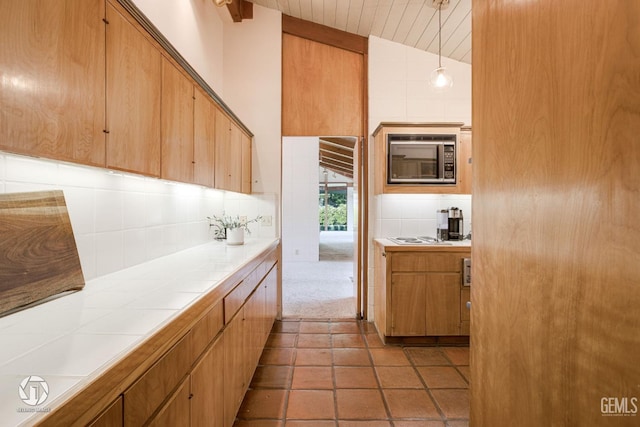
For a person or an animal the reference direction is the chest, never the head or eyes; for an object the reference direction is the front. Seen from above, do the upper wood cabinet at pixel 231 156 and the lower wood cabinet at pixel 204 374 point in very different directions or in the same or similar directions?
same or similar directions

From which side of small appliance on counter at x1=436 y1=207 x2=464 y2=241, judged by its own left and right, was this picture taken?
front

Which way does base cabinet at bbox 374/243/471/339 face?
toward the camera

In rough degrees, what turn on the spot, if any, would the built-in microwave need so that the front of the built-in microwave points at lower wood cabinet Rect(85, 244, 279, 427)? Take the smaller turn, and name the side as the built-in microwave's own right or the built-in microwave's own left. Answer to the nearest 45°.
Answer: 0° — it already faces it

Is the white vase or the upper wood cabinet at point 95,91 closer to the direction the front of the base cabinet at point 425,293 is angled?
the upper wood cabinet

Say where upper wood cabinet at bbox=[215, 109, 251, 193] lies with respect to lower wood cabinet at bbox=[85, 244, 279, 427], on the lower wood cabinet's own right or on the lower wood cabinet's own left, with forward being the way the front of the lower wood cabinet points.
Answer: on the lower wood cabinet's own left

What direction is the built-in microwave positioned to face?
toward the camera

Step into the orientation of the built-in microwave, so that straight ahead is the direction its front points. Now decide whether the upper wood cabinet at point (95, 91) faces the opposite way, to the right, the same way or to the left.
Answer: to the left

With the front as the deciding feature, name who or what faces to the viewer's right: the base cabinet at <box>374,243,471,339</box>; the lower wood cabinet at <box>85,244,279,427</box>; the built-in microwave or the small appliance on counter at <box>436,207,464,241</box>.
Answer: the lower wood cabinet

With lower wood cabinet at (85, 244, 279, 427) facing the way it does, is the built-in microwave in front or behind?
in front

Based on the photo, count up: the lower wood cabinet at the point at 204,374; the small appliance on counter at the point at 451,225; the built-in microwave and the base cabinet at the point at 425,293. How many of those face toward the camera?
3

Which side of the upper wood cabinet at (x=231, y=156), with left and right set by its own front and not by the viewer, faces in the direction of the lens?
right

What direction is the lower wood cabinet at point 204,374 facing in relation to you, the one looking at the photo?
facing to the right of the viewer

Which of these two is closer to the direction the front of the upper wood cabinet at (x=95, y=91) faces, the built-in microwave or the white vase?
the built-in microwave

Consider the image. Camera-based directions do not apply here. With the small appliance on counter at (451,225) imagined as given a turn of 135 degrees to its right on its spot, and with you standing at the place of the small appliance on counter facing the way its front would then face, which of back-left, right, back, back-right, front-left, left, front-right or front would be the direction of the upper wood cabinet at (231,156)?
left

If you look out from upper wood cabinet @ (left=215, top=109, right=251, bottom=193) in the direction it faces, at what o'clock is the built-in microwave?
The built-in microwave is roughly at 12 o'clock from the upper wood cabinet.

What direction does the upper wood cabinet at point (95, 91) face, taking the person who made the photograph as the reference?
facing the viewer and to the right of the viewer
